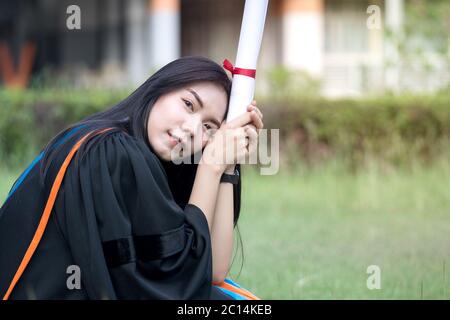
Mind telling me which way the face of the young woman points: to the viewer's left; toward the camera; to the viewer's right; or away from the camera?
toward the camera

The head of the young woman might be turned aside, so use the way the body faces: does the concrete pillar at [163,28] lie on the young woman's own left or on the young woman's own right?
on the young woman's own left
